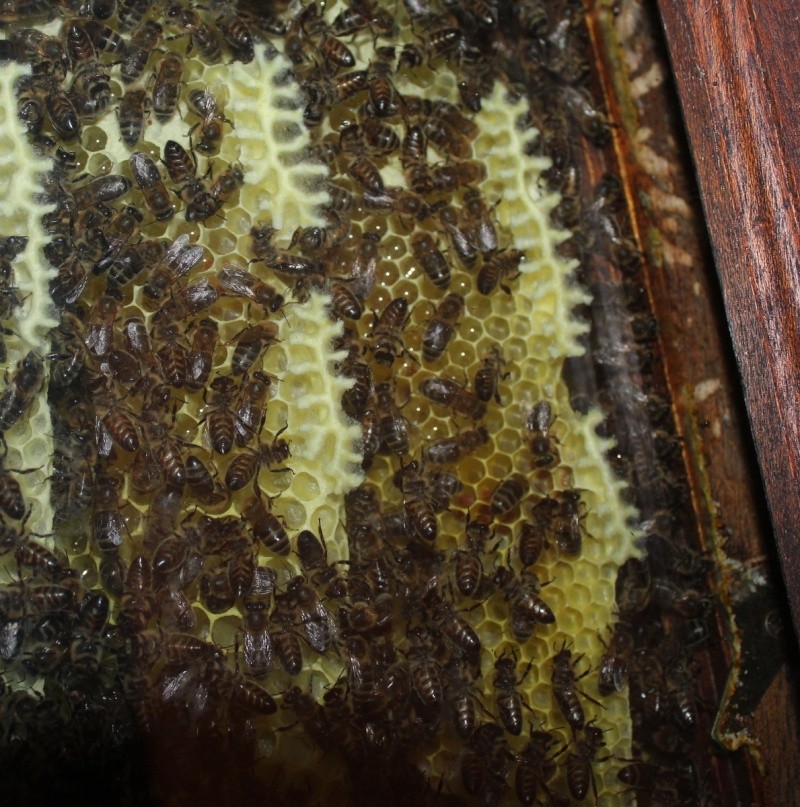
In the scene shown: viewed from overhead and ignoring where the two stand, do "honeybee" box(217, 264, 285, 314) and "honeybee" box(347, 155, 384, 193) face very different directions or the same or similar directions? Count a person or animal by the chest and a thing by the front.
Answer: very different directions

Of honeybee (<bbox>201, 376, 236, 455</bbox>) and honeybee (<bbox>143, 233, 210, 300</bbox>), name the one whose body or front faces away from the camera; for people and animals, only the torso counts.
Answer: honeybee (<bbox>201, 376, 236, 455</bbox>)

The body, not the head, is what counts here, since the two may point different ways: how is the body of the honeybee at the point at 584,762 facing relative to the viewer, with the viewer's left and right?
facing away from the viewer

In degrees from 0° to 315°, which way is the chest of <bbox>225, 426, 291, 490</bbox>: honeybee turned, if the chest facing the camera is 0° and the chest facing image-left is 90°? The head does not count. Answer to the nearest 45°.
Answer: approximately 225°
